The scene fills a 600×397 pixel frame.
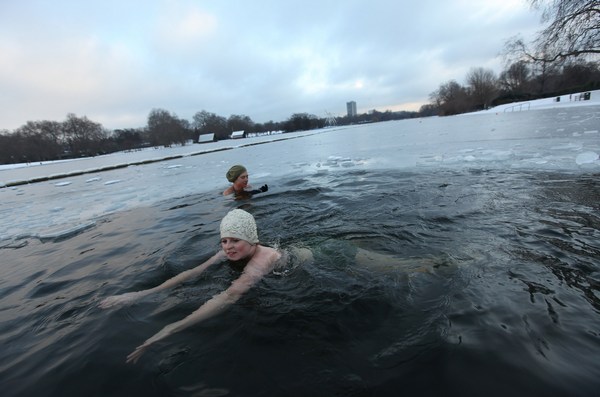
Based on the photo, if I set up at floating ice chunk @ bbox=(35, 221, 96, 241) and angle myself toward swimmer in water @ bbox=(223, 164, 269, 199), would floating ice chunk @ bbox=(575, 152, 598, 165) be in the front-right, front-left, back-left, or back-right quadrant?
front-right

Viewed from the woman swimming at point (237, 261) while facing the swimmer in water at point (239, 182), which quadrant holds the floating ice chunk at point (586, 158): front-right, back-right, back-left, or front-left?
front-right

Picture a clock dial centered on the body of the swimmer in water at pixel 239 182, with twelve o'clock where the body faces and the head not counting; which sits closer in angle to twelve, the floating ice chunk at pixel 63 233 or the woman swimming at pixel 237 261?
the woman swimming

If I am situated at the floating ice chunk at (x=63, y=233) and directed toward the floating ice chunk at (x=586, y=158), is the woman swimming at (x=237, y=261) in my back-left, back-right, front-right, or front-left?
front-right

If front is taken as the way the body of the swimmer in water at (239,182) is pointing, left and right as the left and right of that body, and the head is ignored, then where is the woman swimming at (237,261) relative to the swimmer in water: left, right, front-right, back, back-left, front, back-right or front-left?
front-right

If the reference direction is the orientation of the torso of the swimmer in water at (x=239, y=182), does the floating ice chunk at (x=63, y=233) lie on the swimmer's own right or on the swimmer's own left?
on the swimmer's own right
